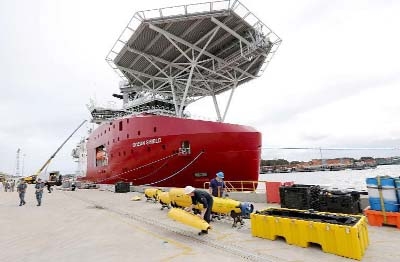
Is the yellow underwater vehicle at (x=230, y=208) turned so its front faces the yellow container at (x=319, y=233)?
no

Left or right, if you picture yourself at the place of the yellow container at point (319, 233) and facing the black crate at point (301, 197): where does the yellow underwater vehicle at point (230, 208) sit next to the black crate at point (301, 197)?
left

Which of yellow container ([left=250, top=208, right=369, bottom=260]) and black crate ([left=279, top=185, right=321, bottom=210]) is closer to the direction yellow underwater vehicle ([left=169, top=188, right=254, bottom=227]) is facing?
the black crate

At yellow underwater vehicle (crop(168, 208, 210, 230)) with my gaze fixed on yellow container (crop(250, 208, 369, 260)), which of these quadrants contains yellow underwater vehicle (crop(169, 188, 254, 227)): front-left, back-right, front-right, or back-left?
front-left
